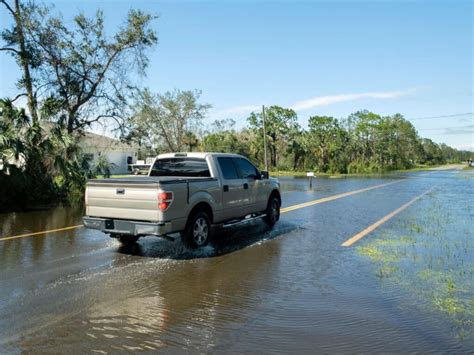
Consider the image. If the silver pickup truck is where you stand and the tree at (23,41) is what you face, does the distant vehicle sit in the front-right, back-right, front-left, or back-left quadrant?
front-right

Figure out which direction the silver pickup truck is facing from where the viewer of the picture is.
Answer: facing away from the viewer and to the right of the viewer

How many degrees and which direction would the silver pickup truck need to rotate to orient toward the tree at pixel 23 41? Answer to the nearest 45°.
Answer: approximately 90° to its left

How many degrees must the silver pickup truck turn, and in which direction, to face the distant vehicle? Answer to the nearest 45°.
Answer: approximately 45° to its left
